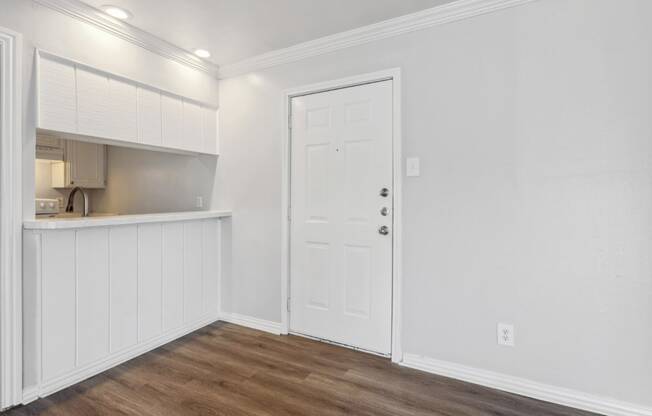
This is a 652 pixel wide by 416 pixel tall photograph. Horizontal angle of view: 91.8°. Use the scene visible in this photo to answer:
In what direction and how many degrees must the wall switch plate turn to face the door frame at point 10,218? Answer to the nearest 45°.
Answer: approximately 45° to its right

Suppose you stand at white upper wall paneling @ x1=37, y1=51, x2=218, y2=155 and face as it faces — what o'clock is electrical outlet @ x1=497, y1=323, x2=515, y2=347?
The electrical outlet is roughly at 12 o'clock from the white upper wall paneling.

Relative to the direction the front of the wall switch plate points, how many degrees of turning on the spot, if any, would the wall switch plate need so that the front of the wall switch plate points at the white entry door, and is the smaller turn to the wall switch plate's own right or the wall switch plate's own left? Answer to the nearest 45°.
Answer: approximately 90° to the wall switch plate's own right

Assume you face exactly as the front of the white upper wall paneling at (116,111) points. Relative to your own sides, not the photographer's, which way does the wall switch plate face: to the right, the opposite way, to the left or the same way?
to the right

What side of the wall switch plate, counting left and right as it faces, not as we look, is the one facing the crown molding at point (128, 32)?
right

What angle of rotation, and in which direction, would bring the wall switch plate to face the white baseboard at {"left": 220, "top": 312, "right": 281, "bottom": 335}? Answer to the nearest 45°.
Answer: approximately 90° to its right

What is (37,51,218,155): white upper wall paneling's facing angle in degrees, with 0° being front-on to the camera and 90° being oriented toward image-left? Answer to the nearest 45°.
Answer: approximately 315°

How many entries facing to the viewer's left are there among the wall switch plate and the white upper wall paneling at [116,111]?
0

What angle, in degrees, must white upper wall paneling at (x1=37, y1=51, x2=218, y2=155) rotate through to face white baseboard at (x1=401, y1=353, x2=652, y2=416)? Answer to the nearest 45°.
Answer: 0° — it already faces it

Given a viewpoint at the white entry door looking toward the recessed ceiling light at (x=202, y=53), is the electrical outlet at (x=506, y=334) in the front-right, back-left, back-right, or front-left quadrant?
back-left

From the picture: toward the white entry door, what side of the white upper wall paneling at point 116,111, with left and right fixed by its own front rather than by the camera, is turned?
front
